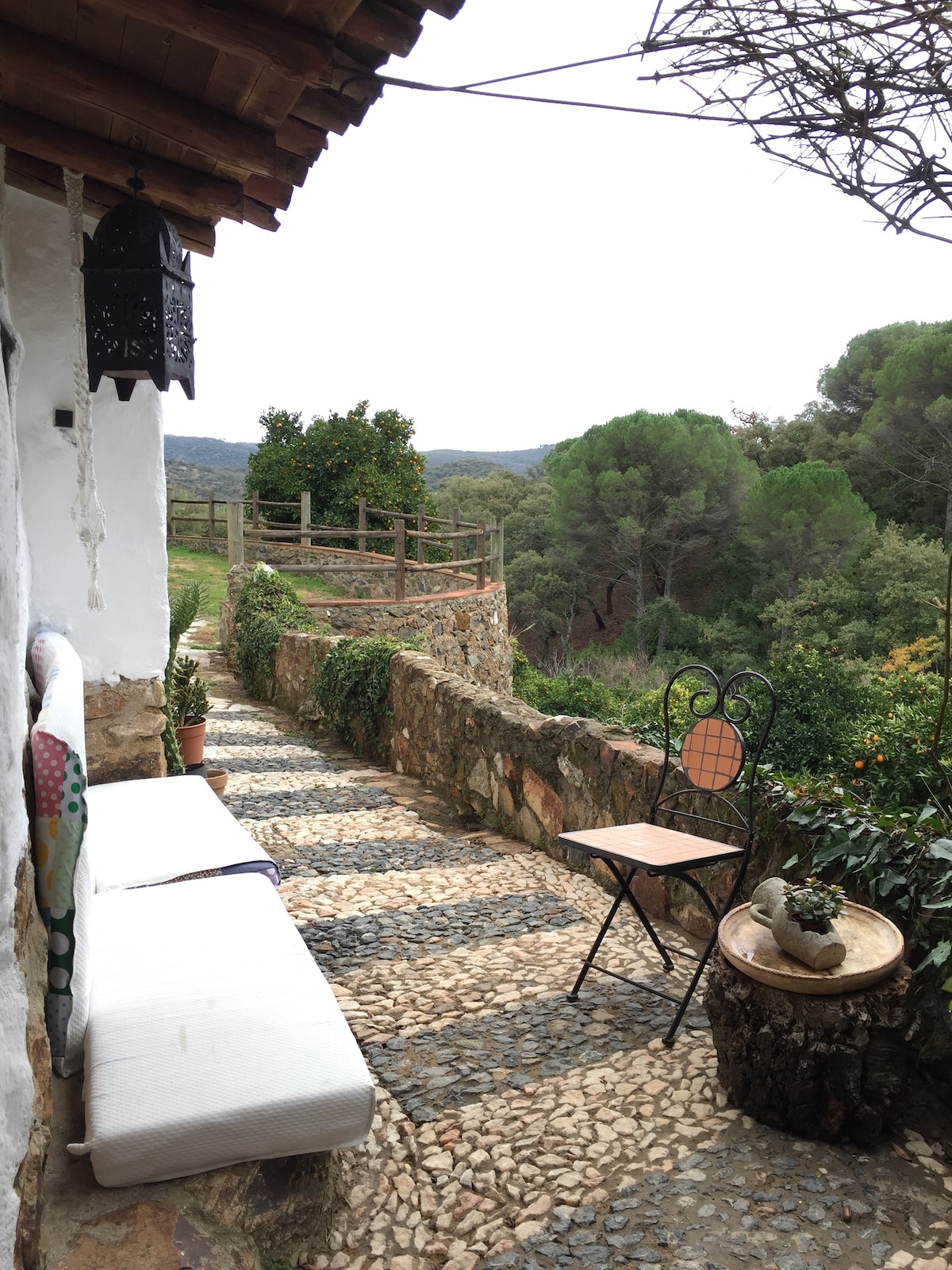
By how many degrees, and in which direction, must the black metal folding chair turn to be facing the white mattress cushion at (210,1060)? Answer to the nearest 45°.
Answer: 0° — it already faces it

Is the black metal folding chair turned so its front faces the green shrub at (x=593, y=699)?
no

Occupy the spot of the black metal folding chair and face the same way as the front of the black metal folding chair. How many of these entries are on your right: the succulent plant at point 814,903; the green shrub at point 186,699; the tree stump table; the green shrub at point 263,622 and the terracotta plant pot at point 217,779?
3

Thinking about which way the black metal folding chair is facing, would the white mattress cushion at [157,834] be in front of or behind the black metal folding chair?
in front

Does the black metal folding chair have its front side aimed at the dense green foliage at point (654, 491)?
no

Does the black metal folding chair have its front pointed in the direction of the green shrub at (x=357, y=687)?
no

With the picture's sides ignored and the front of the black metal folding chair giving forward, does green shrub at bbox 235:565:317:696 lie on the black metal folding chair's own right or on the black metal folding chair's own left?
on the black metal folding chair's own right

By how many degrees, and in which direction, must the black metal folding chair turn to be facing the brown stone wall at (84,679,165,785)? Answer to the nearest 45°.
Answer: approximately 45° to its right

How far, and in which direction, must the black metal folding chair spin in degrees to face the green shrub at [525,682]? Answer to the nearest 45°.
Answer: approximately 135° to its right

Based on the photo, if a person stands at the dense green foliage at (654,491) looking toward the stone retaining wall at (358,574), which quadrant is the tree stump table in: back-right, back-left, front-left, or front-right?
front-left

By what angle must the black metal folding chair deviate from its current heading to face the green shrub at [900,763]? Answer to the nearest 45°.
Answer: approximately 180°

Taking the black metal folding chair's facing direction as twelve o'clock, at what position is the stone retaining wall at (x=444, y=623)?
The stone retaining wall is roughly at 4 o'clock from the black metal folding chair.

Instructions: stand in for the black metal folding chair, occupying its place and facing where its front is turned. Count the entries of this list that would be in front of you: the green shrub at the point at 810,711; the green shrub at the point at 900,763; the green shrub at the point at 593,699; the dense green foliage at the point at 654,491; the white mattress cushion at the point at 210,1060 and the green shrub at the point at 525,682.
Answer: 1

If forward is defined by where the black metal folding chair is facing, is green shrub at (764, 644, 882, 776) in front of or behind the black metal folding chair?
behind

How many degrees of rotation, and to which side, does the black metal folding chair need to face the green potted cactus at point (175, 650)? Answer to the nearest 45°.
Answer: approximately 90° to its right
